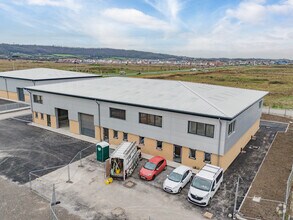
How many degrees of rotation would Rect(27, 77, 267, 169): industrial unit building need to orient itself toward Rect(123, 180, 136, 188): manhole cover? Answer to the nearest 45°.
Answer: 0° — it already faces it

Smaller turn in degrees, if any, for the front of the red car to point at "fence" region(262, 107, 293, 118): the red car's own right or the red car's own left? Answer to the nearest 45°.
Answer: approximately 180°

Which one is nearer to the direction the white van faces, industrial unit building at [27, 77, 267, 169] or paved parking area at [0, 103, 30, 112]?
the paved parking area

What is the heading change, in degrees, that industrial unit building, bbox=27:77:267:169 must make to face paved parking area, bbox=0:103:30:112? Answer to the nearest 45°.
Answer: approximately 90° to its right

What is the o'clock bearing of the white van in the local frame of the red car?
The white van is roughly at 9 o'clock from the red car.

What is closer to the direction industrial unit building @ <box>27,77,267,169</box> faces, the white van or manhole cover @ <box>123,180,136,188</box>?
the manhole cover

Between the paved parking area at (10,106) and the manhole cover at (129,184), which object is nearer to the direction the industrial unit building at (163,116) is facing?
the manhole cover

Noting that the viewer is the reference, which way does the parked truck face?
facing away from the viewer and to the right of the viewer

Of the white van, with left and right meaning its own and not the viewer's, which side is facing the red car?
right

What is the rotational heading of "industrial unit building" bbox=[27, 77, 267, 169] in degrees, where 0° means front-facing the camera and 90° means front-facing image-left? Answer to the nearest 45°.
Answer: approximately 45°
